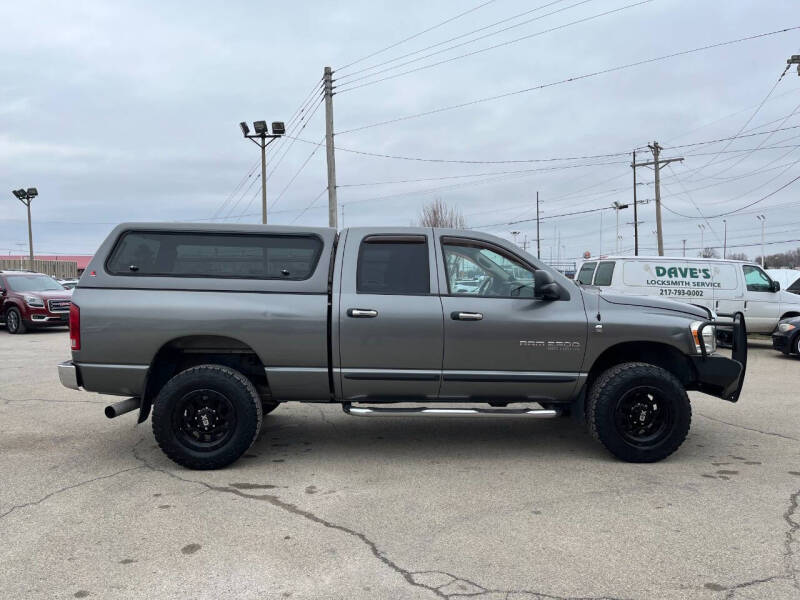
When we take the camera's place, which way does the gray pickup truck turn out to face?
facing to the right of the viewer

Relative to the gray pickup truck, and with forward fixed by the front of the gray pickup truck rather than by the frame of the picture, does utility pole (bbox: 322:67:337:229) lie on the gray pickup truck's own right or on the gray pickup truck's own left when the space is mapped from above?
on the gray pickup truck's own left

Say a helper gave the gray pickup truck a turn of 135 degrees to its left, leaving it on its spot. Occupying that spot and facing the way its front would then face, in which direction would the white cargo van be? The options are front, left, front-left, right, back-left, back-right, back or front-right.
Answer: right
